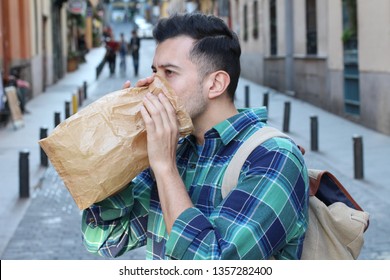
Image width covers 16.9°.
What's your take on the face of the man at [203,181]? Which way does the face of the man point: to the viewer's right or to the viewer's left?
to the viewer's left

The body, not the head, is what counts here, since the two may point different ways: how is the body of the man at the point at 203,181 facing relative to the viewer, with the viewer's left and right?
facing the viewer and to the left of the viewer

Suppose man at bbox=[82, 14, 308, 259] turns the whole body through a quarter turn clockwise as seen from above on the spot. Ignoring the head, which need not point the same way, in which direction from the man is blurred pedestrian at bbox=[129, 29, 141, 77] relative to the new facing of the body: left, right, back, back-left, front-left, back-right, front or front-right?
front-right

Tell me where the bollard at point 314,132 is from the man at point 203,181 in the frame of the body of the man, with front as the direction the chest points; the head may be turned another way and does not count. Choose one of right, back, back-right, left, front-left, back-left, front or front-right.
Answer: back-right
